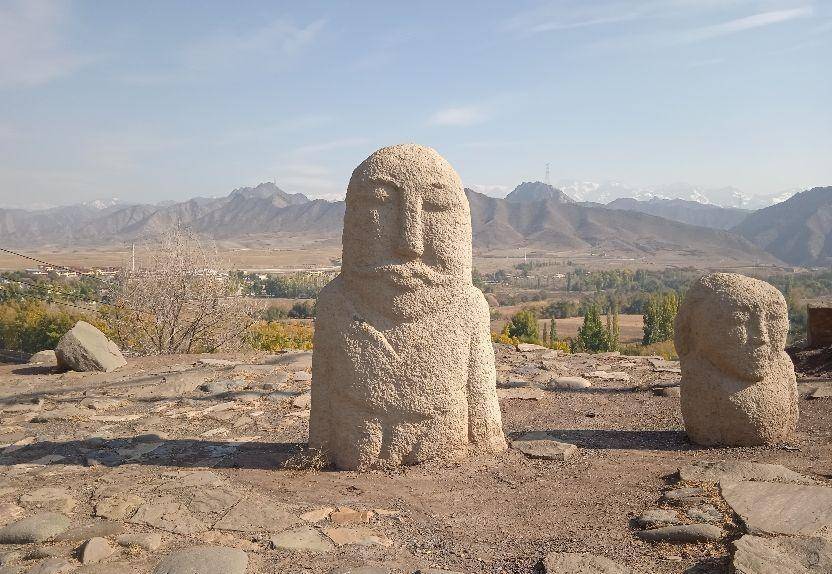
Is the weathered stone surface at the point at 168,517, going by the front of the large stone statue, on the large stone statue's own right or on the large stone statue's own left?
on the large stone statue's own right

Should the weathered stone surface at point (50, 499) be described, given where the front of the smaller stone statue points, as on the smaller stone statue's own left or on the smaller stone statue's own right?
on the smaller stone statue's own right

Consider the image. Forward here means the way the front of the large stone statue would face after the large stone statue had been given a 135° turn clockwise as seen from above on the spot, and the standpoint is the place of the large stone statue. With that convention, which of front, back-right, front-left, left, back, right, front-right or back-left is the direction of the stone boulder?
front

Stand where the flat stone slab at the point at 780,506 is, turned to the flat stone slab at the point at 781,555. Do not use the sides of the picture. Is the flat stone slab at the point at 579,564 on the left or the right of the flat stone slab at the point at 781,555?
right

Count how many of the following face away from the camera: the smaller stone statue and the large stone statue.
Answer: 0

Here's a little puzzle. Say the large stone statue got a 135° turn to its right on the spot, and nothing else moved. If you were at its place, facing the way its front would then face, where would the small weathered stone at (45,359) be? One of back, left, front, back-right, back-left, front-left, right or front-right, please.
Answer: front

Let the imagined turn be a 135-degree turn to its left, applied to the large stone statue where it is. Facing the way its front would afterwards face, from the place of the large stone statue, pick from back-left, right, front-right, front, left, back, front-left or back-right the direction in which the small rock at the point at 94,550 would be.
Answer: back

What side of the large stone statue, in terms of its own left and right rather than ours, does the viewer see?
front

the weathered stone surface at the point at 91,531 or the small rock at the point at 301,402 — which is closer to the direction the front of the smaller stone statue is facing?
the weathered stone surface

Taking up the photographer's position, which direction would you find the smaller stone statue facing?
facing the viewer and to the right of the viewer

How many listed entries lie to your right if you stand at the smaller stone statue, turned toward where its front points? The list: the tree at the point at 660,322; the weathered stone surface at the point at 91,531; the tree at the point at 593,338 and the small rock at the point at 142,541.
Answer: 2

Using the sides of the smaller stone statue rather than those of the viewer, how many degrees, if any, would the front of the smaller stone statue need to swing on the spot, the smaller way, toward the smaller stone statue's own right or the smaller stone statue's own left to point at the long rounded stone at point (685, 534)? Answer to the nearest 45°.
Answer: approximately 45° to the smaller stone statue's own right

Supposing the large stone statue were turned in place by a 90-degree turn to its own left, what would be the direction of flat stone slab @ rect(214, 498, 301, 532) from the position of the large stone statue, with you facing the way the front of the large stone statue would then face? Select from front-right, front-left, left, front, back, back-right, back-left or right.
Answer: back-right

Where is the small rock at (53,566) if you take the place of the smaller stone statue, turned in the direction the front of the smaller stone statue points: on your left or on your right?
on your right

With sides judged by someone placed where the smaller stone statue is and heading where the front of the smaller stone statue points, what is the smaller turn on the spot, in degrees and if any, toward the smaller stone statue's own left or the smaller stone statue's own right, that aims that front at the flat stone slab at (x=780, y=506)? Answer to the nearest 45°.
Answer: approximately 45° to the smaller stone statue's own right

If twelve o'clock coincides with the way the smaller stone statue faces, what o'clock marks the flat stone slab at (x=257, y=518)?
The flat stone slab is roughly at 3 o'clock from the smaller stone statue.
